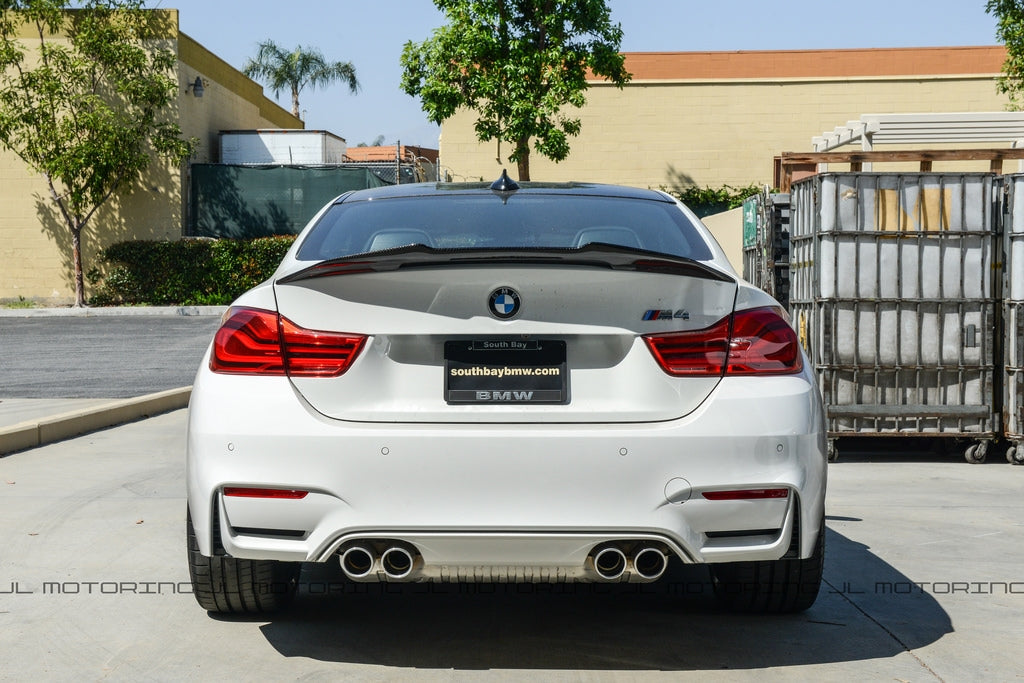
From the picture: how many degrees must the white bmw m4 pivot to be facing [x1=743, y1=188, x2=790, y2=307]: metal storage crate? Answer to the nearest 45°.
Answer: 0° — it already faces it

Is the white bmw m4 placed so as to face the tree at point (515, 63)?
yes

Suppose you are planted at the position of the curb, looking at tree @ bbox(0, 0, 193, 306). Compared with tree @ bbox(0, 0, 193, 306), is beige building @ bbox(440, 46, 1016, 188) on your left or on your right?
right

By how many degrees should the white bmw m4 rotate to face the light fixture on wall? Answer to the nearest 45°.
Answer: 0° — it already faces it

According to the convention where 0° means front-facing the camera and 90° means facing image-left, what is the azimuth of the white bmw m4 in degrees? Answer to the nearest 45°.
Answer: approximately 180°

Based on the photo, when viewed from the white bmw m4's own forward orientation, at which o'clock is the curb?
The curb is roughly at 11 o'clock from the white bmw m4.

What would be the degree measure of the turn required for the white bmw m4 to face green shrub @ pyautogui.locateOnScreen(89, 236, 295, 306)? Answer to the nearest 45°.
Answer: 0° — it already faces it
